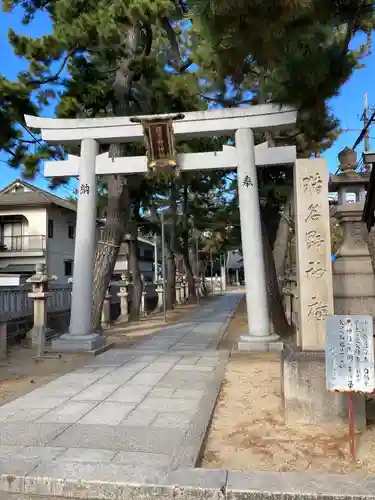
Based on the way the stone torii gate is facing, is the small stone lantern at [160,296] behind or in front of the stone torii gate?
behind

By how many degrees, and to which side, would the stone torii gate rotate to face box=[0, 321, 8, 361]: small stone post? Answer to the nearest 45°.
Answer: approximately 90° to its right

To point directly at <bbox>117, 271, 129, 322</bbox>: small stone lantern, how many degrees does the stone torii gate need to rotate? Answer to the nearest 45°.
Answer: approximately 180°

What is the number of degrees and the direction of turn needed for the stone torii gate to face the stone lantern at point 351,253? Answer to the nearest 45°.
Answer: approximately 45° to its left

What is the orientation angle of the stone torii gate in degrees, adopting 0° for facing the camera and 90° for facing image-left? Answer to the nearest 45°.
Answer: approximately 0°

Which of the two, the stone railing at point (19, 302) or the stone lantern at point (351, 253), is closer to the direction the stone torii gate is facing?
the stone lantern

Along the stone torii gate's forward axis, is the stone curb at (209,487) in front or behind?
in front

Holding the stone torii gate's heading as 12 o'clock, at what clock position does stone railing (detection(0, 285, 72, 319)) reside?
The stone railing is roughly at 4 o'clock from the stone torii gate.
